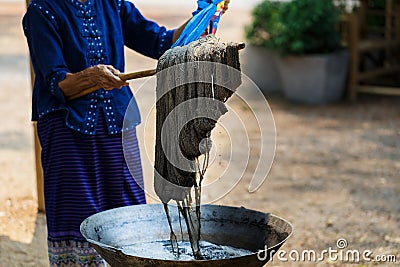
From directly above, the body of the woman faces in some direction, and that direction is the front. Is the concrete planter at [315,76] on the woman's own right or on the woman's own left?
on the woman's own left

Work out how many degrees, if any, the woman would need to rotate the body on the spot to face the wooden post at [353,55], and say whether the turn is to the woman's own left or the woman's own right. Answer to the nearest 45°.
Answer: approximately 90° to the woman's own left

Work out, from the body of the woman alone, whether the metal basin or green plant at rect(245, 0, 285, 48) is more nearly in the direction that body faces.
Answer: the metal basin

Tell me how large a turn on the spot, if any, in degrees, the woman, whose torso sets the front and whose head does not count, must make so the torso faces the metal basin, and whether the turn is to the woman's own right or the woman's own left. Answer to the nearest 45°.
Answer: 0° — they already face it

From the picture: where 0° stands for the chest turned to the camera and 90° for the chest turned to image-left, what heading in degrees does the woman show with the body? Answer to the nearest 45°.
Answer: approximately 315°

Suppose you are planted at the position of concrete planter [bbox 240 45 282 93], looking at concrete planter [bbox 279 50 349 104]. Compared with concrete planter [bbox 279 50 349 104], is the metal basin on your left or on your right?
right

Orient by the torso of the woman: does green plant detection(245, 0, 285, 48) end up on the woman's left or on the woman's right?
on the woman's left

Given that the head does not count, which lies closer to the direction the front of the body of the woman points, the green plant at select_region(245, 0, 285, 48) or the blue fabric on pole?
the blue fabric on pole

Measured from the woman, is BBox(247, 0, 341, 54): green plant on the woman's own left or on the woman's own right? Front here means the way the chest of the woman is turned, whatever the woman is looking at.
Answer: on the woman's own left

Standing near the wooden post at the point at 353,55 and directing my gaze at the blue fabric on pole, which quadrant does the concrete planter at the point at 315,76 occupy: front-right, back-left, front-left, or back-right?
front-right
